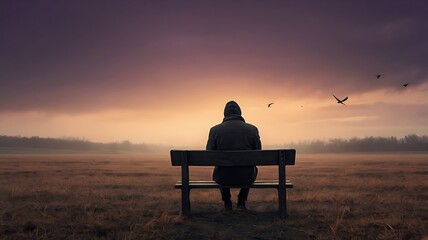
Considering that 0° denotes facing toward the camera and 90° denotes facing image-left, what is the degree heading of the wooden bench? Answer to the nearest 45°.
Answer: approximately 180°

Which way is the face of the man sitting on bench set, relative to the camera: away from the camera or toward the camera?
away from the camera

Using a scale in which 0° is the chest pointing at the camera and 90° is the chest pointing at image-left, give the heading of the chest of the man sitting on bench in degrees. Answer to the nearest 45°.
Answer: approximately 180°
